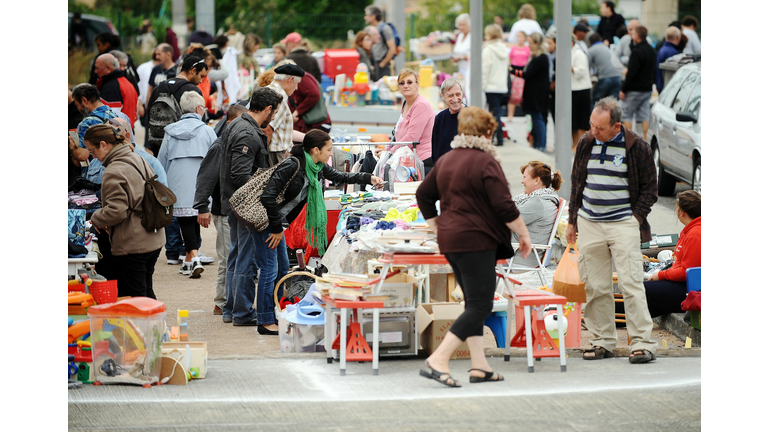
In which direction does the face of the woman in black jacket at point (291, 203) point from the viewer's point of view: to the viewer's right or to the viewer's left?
to the viewer's right

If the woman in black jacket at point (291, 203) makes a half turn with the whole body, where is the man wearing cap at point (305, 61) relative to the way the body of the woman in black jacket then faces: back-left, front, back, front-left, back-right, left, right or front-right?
right

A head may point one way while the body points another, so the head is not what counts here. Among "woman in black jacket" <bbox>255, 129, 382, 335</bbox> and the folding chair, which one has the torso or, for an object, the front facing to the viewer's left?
the folding chair

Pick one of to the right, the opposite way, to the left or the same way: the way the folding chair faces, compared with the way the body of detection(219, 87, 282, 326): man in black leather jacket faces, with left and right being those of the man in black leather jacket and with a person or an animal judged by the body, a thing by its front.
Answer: the opposite way

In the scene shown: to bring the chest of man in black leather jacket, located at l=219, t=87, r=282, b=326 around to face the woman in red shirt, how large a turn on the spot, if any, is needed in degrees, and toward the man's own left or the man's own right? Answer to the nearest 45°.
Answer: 0° — they already face them

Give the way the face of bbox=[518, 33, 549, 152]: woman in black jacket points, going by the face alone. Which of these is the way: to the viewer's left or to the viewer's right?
to the viewer's left

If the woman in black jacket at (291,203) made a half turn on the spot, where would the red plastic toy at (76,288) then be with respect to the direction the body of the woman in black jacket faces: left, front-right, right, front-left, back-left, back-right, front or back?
front-left

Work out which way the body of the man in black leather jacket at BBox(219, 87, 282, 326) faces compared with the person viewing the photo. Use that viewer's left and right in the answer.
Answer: facing to the right of the viewer

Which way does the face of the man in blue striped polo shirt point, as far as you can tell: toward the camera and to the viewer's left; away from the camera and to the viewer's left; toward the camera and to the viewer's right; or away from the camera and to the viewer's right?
toward the camera and to the viewer's left

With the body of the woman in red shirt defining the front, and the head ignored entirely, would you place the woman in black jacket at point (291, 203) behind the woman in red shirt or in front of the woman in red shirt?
in front

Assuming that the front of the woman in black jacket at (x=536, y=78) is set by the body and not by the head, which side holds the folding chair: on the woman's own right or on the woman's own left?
on the woman's own left

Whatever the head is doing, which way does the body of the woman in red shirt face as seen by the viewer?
to the viewer's left

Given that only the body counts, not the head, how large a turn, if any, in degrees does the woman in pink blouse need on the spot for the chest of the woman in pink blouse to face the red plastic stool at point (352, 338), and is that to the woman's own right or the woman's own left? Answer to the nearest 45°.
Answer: approximately 45° to the woman's own left

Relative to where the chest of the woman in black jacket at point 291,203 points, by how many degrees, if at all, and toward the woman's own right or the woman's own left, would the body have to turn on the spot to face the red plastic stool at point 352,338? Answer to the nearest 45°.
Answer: approximately 90° to the woman's own right

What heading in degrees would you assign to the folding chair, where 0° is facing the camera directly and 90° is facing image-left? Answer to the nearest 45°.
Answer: approximately 90°

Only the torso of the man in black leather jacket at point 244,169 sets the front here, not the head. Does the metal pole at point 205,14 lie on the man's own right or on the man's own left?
on the man's own left
